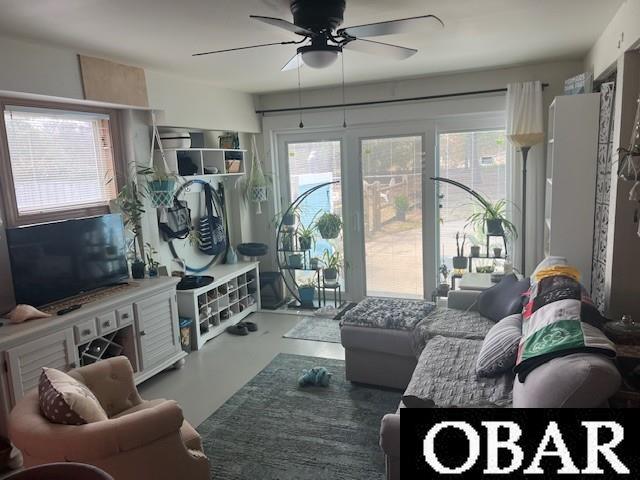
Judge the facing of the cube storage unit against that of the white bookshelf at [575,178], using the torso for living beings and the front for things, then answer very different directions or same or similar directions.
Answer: very different directions

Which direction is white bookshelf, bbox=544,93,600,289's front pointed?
to the viewer's left

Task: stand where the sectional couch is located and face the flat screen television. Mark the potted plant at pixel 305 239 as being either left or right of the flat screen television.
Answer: right

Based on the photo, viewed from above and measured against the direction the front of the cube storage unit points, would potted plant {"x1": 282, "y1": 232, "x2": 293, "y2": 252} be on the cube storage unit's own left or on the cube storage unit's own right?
on the cube storage unit's own left

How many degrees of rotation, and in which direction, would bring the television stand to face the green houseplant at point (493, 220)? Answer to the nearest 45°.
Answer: approximately 45° to its left

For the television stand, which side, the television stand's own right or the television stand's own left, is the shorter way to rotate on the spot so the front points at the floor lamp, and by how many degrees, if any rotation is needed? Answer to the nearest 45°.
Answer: approximately 45° to the television stand's own left

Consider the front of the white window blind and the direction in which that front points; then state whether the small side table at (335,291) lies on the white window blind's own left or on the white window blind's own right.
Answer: on the white window blind's own left

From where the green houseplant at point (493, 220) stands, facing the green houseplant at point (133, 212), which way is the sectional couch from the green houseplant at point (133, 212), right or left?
left

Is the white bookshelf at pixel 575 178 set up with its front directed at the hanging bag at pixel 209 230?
yes

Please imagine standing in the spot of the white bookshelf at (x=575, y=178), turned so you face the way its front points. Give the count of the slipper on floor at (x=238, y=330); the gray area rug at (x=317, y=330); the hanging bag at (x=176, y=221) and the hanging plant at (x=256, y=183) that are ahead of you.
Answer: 4

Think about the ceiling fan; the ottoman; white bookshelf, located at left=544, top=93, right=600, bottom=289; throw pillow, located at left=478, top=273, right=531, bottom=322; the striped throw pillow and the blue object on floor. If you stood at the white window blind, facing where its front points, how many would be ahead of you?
6

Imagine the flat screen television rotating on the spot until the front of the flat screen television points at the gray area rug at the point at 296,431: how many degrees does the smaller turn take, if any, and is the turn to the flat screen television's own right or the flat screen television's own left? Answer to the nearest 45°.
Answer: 0° — it already faces it

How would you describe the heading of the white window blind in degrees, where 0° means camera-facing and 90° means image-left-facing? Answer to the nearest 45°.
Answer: approximately 315°

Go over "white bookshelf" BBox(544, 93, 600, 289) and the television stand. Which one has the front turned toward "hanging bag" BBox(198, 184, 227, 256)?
the white bookshelf

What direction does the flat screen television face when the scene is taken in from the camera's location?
facing the viewer and to the right of the viewer

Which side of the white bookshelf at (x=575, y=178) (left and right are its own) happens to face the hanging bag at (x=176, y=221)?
front
